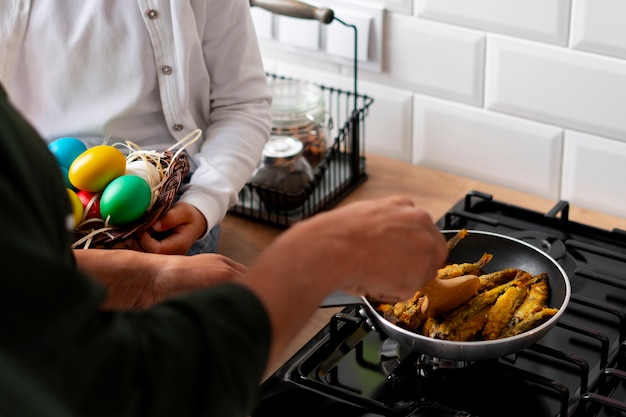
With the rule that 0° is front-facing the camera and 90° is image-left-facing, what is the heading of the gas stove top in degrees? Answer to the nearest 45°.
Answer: approximately 45°

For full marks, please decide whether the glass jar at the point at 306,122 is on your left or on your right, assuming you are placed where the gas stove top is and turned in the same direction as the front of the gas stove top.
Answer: on your right

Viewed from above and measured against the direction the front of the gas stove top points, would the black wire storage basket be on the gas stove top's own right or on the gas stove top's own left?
on the gas stove top's own right
